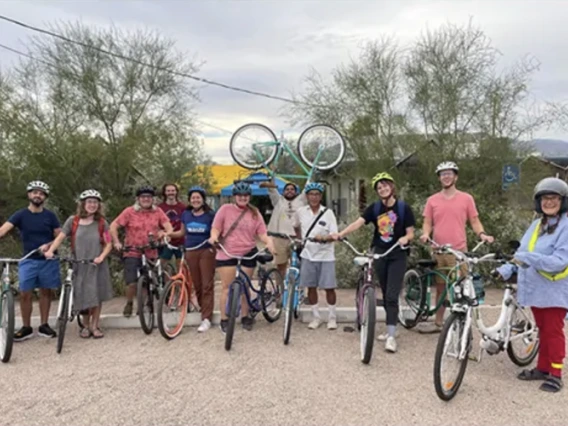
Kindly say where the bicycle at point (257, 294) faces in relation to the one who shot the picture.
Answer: facing the viewer and to the left of the viewer

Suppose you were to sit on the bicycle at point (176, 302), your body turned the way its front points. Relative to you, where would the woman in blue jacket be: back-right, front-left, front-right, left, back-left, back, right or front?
left

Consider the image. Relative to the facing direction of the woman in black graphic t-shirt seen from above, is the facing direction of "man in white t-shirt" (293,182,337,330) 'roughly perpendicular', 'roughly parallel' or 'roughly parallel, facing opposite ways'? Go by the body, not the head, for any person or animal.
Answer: roughly parallel

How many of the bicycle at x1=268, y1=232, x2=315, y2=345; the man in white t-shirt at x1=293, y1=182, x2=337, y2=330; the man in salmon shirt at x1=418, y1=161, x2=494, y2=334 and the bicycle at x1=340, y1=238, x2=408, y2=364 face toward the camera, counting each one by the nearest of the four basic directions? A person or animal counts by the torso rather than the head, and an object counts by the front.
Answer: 4

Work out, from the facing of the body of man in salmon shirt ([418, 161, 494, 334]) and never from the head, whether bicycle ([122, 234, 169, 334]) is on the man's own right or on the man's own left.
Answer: on the man's own right

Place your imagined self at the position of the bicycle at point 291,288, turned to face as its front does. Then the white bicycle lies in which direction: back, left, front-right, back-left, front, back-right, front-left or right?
front-left

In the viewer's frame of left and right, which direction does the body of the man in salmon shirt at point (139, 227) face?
facing the viewer

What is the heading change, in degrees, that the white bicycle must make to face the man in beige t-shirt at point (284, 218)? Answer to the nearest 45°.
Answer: approximately 90° to its right

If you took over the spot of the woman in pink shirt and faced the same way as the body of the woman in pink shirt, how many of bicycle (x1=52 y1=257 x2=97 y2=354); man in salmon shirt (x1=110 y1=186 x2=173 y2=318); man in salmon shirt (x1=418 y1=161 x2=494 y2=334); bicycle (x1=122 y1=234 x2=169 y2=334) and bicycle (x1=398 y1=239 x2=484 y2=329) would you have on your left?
2

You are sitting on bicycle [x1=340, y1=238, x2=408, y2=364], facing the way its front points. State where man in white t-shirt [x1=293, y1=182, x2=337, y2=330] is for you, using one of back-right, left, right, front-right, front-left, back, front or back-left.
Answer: back-right

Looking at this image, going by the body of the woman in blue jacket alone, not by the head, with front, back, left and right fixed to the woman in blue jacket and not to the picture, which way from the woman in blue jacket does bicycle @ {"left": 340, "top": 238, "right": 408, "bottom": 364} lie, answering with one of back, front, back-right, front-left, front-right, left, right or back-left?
front-right

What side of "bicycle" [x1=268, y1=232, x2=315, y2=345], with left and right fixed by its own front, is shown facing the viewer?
front

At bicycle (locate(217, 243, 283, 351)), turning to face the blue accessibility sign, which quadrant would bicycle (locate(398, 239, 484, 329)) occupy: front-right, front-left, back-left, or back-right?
front-right

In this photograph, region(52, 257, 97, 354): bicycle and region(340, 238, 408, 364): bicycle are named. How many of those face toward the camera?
2

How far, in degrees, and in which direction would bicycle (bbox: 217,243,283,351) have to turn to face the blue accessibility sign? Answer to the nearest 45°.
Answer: approximately 180°

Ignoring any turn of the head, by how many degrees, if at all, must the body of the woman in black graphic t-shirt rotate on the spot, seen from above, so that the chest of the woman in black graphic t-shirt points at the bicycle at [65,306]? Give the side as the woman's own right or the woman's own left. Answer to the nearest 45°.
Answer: approximately 90° to the woman's own right

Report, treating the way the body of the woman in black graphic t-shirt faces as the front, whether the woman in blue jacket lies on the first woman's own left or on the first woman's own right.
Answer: on the first woman's own left

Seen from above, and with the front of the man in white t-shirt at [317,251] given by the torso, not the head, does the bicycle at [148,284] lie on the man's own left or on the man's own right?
on the man's own right
